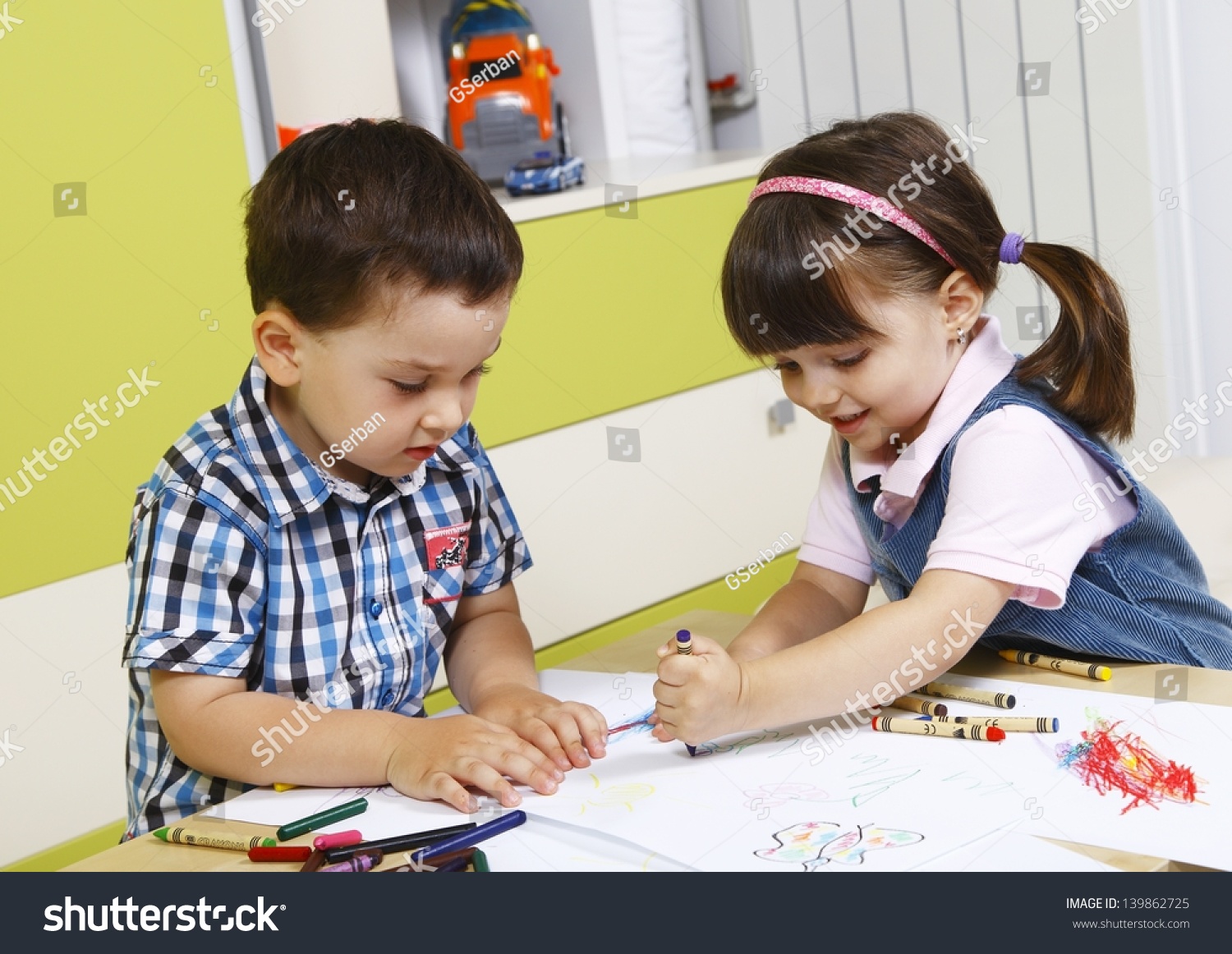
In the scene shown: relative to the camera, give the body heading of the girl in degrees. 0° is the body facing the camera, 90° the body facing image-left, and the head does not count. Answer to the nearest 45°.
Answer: approximately 45°

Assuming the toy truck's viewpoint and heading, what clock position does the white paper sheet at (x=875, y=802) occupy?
The white paper sheet is roughly at 12 o'clock from the toy truck.

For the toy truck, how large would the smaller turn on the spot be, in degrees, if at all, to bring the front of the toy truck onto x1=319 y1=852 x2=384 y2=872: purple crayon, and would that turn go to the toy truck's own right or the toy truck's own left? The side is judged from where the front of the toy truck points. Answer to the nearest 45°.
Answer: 0° — it already faces it

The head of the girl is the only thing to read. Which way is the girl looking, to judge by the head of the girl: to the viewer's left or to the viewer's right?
to the viewer's left

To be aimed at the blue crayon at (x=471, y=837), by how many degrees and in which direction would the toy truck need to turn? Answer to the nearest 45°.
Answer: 0° — it already faces it

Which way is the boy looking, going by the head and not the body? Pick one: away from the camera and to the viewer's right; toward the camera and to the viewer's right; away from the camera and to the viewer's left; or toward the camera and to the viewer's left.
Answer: toward the camera and to the viewer's right

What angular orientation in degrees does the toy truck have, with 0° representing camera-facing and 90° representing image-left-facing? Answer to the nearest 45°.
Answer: approximately 0°
